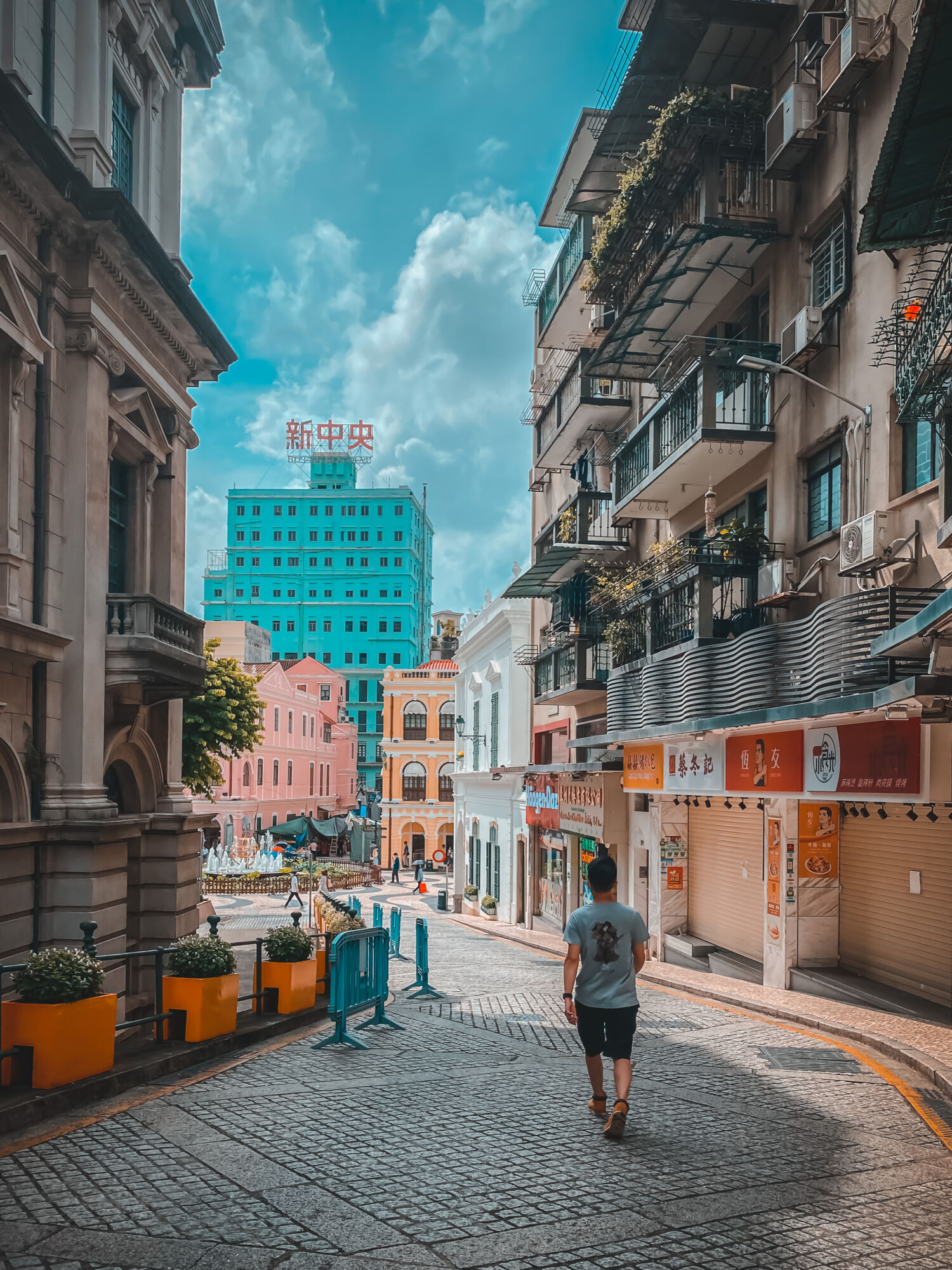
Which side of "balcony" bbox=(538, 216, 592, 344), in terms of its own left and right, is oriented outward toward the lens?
left

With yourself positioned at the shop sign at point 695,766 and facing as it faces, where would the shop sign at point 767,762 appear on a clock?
the shop sign at point 767,762 is roughly at 10 o'clock from the shop sign at point 695,766.

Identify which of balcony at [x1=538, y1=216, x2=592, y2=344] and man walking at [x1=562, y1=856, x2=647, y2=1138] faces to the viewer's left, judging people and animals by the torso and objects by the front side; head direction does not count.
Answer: the balcony

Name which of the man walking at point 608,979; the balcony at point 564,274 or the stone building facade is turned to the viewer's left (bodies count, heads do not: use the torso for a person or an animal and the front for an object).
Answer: the balcony

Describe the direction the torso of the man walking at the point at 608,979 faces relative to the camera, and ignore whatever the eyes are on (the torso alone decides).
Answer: away from the camera

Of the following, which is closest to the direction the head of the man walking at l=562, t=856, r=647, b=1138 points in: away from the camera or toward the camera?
away from the camera

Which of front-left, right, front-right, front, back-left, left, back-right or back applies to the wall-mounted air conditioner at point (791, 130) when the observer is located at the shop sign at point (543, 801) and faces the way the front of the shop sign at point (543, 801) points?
front-left

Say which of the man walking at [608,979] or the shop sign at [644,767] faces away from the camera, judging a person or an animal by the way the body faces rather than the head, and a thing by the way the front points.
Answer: the man walking

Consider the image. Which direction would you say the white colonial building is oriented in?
to the viewer's left

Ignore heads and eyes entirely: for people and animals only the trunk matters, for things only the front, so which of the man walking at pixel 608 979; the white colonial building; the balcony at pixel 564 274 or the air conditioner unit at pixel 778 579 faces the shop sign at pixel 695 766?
the man walking

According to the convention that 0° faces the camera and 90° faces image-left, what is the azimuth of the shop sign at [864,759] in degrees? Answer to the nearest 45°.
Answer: approximately 45°
